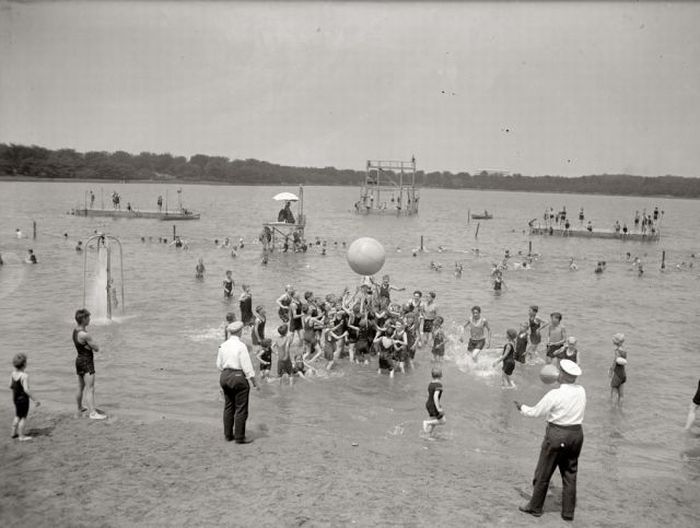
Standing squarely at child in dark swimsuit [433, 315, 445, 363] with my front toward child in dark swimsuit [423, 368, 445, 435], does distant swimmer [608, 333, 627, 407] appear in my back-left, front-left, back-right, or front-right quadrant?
front-left

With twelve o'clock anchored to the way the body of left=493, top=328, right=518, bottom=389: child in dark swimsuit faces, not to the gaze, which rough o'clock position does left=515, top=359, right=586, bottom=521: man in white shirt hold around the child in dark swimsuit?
The man in white shirt is roughly at 9 o'clock from the child in dark swimsuit.

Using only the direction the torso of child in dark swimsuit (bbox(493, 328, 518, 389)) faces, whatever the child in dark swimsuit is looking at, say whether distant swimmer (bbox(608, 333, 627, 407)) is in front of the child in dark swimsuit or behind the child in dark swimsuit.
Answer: behind

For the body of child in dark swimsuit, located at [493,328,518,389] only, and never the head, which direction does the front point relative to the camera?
to the viewer's left

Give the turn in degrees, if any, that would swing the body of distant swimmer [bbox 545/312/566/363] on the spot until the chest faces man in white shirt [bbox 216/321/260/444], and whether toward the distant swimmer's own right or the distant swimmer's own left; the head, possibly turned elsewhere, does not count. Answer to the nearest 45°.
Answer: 0° — they already face them

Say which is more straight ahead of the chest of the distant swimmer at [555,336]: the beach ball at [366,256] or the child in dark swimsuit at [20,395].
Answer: the child in dark swimsuit

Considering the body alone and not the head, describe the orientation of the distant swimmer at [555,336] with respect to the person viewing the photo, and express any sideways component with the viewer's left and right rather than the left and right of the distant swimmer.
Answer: facing the viewer and to the left of the viewer

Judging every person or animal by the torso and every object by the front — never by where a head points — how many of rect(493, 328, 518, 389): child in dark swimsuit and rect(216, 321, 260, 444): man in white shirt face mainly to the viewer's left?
1

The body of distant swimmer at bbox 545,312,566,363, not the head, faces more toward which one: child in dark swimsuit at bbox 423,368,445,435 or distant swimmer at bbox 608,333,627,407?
the child in dark swimsuit

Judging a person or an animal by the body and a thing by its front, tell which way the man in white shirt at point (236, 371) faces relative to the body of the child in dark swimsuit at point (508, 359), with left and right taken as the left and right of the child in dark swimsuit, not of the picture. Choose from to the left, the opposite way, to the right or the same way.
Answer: to the right

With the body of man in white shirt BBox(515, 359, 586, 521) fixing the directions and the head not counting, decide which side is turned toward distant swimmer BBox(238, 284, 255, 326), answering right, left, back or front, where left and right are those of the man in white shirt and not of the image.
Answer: front

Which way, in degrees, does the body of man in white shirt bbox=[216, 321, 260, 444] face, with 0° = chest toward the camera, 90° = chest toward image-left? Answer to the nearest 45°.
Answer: approximately 225°

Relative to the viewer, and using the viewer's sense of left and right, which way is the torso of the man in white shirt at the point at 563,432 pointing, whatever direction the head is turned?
facing away from the viewer and to the left of the viewer

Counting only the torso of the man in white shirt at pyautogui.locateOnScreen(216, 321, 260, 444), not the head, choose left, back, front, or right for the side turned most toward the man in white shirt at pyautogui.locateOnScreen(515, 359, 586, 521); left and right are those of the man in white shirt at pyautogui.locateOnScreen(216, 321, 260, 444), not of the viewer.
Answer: right

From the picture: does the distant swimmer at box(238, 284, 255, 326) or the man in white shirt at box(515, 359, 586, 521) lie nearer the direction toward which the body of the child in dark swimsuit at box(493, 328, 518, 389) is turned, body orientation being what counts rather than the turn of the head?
the distant swimmer

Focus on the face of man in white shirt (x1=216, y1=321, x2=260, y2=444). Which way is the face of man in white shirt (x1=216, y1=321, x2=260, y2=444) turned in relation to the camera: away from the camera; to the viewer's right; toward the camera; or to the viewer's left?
away from the camera
